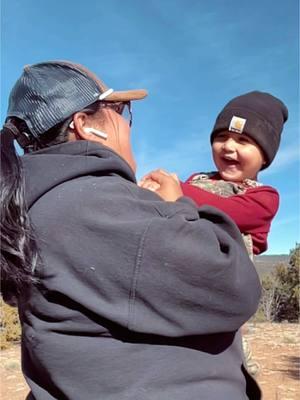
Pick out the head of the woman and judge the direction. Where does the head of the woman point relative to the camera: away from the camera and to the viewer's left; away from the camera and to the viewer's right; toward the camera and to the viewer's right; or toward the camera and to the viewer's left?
away from the camera and to the viewer's right

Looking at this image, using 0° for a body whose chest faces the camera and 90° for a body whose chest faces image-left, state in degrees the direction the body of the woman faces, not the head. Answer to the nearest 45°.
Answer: approximately 225°

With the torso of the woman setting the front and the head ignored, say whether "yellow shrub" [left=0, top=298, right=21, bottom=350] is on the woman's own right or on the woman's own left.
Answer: on the woman's own left
